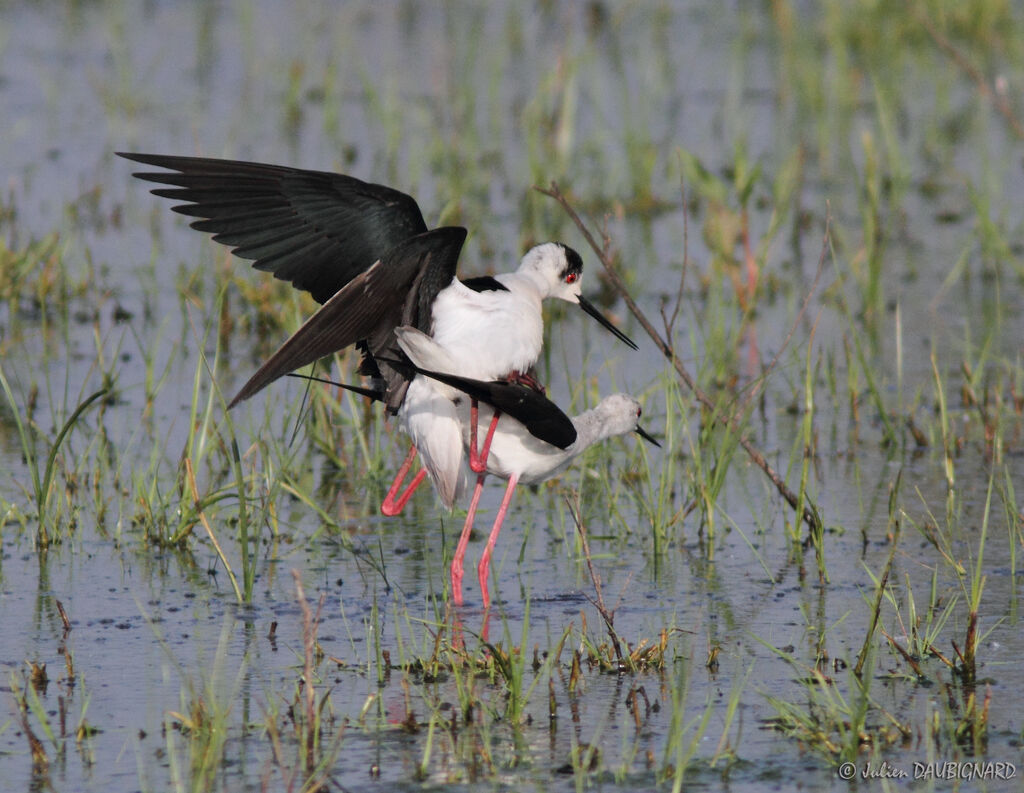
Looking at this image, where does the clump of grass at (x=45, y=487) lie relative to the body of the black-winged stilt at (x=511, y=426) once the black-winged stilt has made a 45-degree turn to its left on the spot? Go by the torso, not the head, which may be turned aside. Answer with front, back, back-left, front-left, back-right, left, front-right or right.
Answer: back-left

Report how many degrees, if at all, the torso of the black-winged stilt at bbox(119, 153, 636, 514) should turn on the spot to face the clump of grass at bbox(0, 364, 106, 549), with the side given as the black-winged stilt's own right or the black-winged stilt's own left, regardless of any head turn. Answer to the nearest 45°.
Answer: approximately 135° to the black-winged stilt's own left

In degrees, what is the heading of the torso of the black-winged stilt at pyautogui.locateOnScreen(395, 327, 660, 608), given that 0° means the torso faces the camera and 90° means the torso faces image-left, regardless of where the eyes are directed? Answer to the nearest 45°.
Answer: approximately 270°

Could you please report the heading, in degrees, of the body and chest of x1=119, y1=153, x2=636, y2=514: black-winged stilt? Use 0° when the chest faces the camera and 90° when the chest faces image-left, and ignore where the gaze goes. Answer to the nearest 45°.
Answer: approximately 270°
